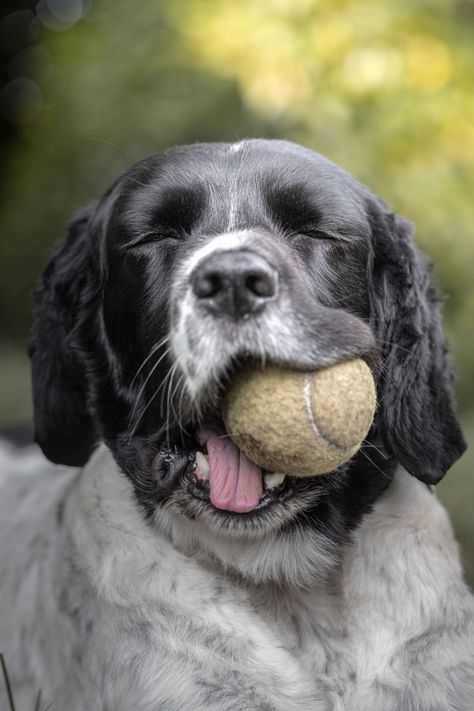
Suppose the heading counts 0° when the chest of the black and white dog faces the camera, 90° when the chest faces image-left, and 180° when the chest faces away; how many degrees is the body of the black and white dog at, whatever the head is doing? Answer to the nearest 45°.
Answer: approximately 0°
